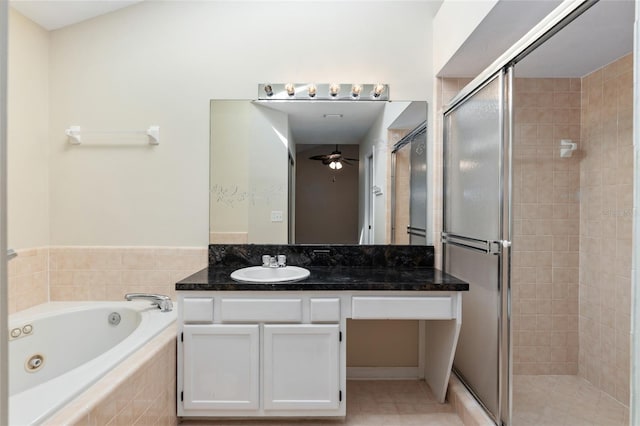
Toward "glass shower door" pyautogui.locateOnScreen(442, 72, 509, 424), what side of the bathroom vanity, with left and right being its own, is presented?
left

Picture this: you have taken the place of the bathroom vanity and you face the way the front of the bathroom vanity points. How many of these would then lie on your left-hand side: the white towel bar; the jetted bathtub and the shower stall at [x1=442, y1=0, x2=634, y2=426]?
1

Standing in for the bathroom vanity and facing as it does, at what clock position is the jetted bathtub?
The jetted bathtub is roughly at 3 o'clock from the bathroom vanity.

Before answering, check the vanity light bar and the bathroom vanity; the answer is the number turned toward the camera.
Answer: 2

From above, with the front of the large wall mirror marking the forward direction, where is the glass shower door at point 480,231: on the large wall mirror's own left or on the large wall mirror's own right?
on the large wall mirror's own left

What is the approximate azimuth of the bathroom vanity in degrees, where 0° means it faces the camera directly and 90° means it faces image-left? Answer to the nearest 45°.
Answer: approximately 0°

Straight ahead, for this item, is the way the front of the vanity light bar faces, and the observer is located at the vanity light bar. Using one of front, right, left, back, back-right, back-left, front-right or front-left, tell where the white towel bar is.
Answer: right

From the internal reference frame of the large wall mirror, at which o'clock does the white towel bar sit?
The white towel bar is roughly at 3 o'clock from the large wall mirror.
